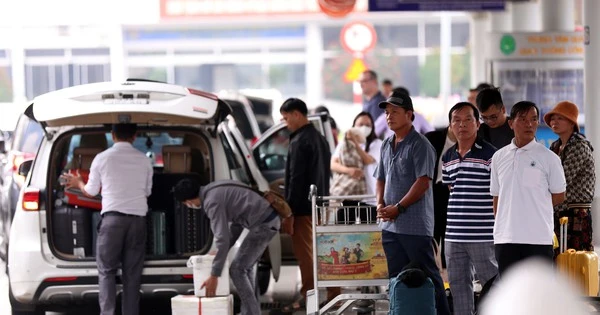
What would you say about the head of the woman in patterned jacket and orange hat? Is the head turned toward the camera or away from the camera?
toward the camera

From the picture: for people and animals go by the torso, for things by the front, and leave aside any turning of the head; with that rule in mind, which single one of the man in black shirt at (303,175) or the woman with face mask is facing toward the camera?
the woman with face mask

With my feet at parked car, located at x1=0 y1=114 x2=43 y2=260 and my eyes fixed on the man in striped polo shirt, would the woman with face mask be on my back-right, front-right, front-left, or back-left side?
front-left

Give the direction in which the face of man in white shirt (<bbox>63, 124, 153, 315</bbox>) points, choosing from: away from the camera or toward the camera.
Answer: away from the camera

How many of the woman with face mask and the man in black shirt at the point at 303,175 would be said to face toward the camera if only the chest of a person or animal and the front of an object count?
1

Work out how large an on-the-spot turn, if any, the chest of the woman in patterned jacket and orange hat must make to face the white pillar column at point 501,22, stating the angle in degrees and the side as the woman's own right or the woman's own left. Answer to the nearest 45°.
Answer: approximately 135° to the woman's own right

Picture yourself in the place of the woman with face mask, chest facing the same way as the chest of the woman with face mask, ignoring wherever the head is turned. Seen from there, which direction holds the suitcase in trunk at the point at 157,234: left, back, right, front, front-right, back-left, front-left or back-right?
front-right

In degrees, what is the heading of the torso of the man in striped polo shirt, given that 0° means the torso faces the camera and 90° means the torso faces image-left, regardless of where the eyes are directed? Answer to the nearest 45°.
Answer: approximately 45°

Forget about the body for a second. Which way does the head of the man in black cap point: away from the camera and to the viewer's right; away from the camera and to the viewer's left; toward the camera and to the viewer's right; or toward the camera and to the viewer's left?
toward the camera and to the viewer's left

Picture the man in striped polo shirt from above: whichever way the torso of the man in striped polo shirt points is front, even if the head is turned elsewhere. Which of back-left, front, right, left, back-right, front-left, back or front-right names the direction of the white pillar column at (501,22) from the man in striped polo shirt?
back-right

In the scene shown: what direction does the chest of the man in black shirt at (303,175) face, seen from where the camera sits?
to the viewer's left

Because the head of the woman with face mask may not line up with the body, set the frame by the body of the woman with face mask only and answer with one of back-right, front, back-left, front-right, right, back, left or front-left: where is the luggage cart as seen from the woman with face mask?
front

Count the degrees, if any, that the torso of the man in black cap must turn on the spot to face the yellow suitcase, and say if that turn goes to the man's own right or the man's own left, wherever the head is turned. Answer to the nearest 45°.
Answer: approximately 135° to the man's own left

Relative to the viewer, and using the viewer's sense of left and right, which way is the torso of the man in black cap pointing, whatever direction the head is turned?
facing the viewer and to the left of the viewer
